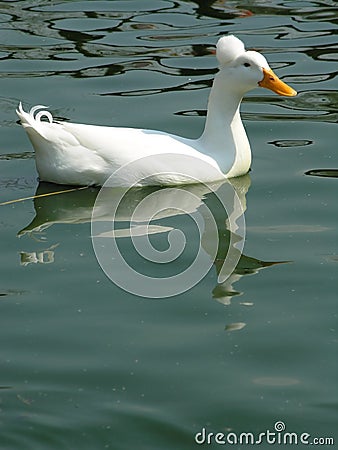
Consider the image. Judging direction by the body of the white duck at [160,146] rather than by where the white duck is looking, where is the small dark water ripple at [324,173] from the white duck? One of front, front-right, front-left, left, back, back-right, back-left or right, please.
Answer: front

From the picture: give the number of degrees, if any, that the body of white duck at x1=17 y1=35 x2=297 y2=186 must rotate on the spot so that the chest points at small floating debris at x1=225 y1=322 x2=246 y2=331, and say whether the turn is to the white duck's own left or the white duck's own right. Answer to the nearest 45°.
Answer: approximately 90° to the white duck's own right

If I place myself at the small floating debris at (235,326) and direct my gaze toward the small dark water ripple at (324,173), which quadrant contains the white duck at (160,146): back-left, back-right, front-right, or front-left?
front-left

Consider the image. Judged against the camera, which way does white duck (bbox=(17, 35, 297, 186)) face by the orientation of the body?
to the viewer's right

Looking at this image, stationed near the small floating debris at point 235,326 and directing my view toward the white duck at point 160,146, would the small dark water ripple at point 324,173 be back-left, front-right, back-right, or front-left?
front-right
